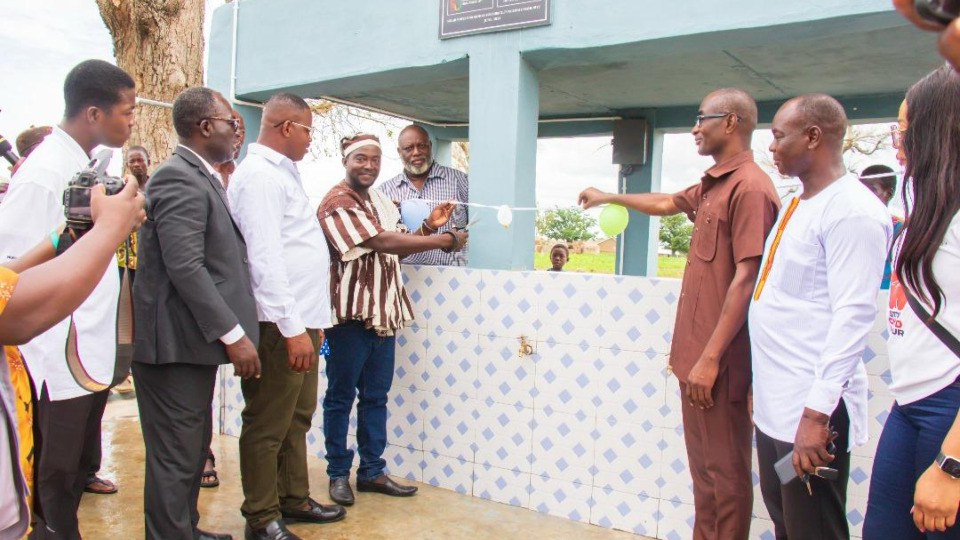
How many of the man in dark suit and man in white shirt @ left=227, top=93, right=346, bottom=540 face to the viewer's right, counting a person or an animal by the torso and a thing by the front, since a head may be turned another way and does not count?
2

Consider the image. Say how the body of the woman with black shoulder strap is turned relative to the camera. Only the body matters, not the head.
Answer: to the viewer's left

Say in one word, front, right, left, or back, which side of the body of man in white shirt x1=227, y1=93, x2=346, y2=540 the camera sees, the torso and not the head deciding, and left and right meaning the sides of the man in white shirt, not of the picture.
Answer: right

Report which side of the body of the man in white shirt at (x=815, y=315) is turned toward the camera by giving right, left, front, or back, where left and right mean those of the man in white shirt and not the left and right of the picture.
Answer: left

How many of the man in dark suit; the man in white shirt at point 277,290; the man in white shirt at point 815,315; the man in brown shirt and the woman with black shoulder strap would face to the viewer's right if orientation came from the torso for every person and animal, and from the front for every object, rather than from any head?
2

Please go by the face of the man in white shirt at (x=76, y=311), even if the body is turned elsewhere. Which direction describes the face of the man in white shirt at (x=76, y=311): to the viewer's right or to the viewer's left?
to the viewer's right

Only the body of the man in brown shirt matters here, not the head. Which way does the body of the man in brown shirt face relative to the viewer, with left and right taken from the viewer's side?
facing to the left of the viewer

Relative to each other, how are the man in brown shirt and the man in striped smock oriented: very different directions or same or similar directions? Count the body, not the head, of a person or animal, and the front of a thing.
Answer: very different directions

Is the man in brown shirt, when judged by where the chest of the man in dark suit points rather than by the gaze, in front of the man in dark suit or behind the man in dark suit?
in front

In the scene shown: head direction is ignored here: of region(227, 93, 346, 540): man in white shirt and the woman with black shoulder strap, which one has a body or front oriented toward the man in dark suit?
the woman with black shoulder strap

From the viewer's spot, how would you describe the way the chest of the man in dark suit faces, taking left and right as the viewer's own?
facing to the right of the viewer
